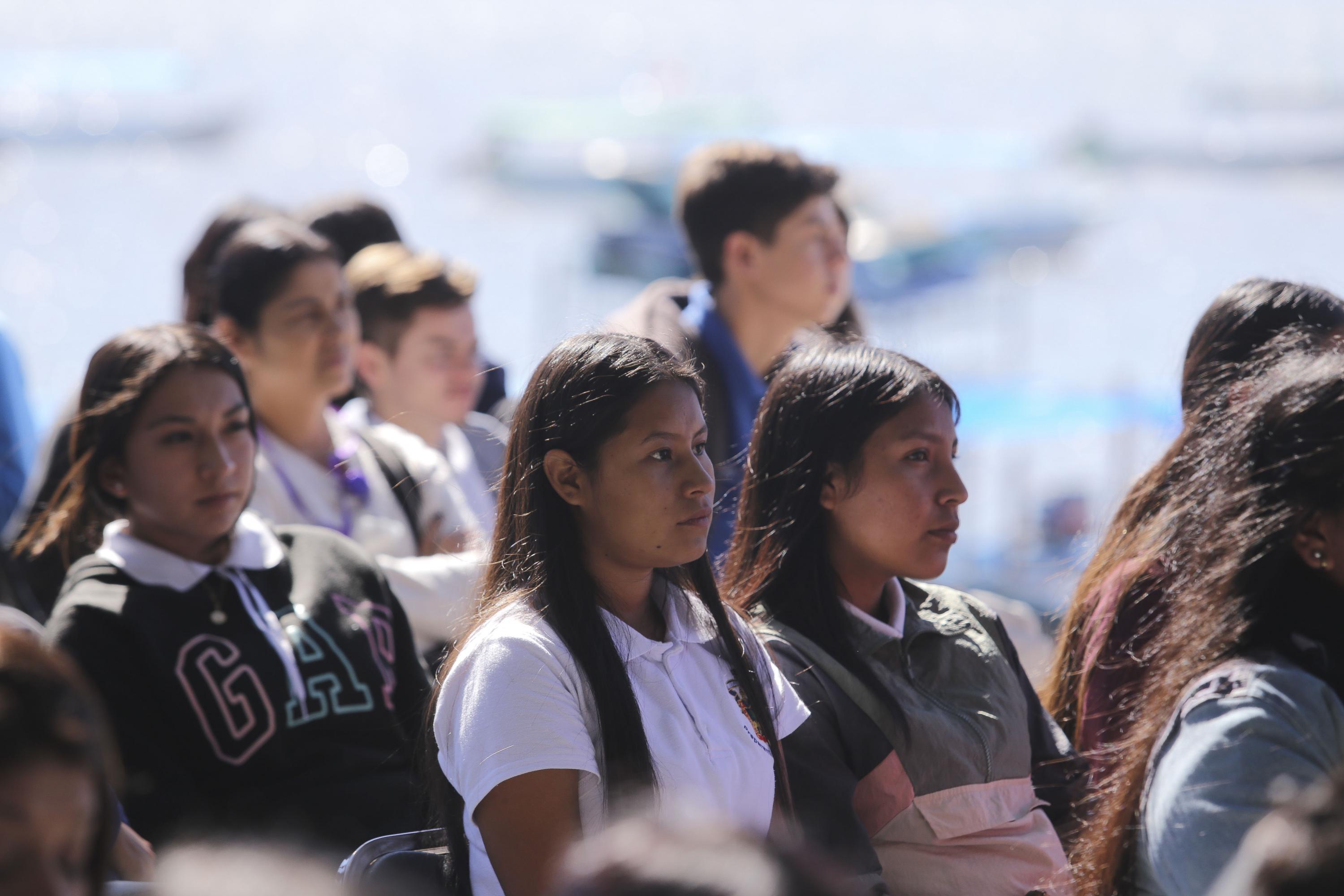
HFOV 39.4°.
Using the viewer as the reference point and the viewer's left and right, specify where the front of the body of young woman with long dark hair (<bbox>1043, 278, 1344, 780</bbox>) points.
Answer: facing to the right of the viewer

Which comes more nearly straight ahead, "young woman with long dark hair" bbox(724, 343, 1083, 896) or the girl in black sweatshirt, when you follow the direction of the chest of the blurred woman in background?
the young woman with long dark hair

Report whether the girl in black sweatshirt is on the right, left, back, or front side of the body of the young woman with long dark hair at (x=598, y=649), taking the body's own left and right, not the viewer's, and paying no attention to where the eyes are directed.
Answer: back

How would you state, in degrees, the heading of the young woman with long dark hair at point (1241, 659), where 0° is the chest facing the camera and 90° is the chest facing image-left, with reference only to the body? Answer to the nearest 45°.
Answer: approximately 270°

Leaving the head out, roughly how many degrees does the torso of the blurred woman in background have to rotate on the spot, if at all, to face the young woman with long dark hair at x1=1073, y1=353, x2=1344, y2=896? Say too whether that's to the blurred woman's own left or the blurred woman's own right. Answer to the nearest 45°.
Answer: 0° — they already face them

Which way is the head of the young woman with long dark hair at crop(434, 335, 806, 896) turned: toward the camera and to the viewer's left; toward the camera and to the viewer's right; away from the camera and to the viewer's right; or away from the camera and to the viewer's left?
toward the camera and to the viewer's right

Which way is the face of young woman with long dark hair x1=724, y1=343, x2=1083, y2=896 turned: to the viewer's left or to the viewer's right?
to the viewer's right
